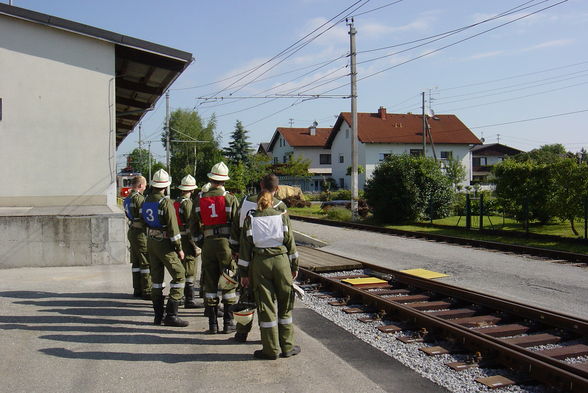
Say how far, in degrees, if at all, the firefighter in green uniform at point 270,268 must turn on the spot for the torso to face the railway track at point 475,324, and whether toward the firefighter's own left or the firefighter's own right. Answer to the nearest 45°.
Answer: approximately 90° to the firefighter's own right

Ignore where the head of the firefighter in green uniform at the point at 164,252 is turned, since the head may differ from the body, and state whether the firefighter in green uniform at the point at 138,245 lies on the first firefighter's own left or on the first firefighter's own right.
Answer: on the first firefighter's own left

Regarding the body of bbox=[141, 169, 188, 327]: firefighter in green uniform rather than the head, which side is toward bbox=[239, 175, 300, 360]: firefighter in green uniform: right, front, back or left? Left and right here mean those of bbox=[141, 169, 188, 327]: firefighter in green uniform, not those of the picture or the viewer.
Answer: right

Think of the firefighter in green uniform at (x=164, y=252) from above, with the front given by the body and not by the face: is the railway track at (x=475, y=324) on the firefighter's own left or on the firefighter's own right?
on the firefighter's own right

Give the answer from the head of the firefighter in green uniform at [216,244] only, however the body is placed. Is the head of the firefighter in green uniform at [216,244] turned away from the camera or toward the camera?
away from the camera

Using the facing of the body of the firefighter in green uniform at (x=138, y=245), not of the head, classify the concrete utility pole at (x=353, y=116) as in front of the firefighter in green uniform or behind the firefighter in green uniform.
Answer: in front

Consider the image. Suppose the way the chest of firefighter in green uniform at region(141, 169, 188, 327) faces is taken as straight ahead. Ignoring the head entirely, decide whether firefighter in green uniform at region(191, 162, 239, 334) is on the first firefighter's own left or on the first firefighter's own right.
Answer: on the first firefighter's own right

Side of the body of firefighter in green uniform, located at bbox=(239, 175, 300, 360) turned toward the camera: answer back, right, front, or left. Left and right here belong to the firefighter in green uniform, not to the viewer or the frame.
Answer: back

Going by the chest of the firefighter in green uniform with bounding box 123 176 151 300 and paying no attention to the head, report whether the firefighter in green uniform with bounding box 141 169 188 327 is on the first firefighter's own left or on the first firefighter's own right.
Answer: on the first firefighter's own right

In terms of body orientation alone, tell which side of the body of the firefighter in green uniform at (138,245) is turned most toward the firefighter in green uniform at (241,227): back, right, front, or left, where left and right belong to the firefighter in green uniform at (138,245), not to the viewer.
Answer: right

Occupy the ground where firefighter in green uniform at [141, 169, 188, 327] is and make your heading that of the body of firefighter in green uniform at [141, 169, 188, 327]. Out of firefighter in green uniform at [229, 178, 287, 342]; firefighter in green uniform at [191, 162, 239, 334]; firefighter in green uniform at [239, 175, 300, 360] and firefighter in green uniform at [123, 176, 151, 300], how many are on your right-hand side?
3

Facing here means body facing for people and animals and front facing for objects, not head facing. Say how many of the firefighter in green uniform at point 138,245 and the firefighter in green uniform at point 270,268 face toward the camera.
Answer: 0

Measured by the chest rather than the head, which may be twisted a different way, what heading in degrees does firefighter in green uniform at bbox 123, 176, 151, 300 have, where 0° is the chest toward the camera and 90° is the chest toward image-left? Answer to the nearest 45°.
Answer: approximately 225°

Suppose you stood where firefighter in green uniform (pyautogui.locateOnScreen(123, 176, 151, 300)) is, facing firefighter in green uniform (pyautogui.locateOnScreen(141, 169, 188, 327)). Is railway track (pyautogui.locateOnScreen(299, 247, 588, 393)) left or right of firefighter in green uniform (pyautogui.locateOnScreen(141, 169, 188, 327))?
left

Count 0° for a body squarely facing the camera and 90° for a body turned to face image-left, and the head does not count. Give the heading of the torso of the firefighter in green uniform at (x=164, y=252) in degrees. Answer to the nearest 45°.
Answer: approximately 225°
